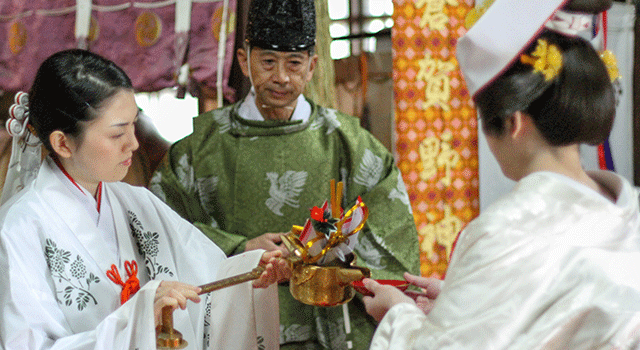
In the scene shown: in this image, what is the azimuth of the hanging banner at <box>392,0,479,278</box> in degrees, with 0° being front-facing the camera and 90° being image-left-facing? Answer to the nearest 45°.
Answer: approximately 0°

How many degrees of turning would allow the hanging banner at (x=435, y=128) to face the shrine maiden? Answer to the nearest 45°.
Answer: approximately 45° to its right

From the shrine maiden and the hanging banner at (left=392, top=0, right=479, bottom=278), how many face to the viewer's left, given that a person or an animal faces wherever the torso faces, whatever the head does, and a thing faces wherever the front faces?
0

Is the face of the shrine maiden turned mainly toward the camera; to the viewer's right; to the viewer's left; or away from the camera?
to the viewer's right

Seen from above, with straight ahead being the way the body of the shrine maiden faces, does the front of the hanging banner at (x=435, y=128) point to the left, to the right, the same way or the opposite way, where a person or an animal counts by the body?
to the right

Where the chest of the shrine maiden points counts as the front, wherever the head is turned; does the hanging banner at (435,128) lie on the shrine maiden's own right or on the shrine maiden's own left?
on the shrine maiden's own left
